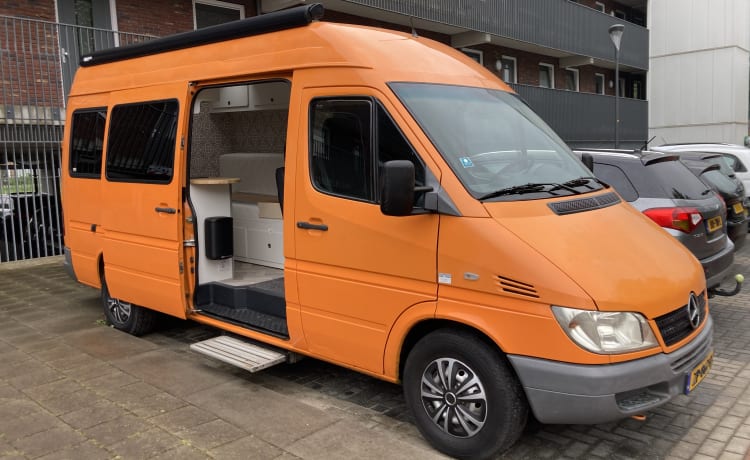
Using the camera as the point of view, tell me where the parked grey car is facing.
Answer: facing away from the viewer and to the left of the viewer

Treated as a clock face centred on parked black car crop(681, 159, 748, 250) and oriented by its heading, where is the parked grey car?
The parked grey car is roughly at 8 o'clock from the parked black car.

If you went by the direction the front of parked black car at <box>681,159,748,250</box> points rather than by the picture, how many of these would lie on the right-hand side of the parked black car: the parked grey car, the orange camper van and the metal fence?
0

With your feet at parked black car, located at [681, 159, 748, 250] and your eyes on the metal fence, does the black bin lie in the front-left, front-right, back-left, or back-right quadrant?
front-left

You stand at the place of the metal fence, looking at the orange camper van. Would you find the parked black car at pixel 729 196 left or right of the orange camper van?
left

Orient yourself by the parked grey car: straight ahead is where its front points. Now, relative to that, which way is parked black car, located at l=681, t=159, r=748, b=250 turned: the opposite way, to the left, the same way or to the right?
the same way

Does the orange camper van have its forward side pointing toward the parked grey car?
no

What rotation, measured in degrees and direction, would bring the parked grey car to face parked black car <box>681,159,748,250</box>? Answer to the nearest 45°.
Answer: approximately 45° to its right

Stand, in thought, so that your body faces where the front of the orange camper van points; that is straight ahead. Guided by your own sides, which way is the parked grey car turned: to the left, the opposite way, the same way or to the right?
the opposite way

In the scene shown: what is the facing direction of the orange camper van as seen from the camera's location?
facing the viewer and to the right of the viewer

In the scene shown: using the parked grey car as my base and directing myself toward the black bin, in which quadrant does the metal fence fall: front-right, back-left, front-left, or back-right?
front-right

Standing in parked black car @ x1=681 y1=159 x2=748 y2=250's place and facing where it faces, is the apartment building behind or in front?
in front

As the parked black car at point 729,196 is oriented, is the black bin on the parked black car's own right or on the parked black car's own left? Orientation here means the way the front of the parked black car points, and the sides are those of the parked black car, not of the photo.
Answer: on the parked black car's own left

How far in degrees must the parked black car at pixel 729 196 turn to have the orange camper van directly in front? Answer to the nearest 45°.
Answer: approximately 135° to its left

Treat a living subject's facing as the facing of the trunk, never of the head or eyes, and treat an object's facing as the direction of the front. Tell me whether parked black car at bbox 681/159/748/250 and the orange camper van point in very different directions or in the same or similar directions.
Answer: very different directions

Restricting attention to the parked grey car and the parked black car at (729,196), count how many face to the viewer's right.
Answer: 0

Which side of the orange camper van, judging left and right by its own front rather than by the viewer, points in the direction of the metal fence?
back

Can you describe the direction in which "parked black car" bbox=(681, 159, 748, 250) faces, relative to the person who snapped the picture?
facing away from the viewer and to the left of the viewer
